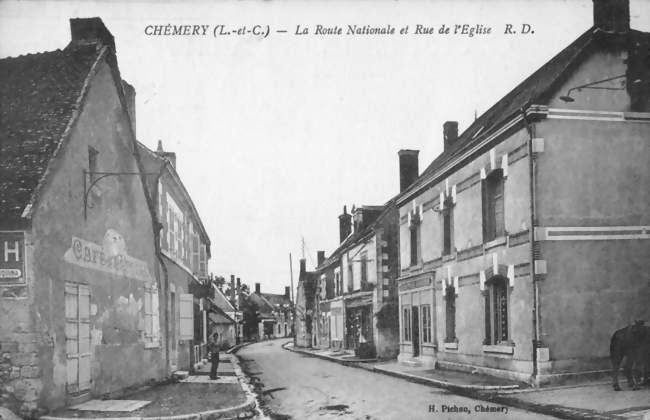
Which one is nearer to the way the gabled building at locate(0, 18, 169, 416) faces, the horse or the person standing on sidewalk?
the horse

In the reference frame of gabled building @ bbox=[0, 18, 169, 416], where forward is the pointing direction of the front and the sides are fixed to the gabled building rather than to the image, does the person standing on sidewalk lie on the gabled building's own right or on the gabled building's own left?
on the gabled building's own left

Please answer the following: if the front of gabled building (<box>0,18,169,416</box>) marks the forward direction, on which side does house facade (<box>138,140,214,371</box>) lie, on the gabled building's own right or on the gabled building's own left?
on the gabled building's own left

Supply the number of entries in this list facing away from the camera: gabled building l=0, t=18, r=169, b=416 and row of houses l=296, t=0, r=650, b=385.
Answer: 0

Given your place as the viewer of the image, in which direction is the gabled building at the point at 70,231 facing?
facing the viewer and to the right of the viewer

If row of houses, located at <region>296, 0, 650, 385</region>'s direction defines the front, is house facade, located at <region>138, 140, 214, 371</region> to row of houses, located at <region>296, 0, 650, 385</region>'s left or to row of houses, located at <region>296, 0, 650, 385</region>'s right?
on its right
